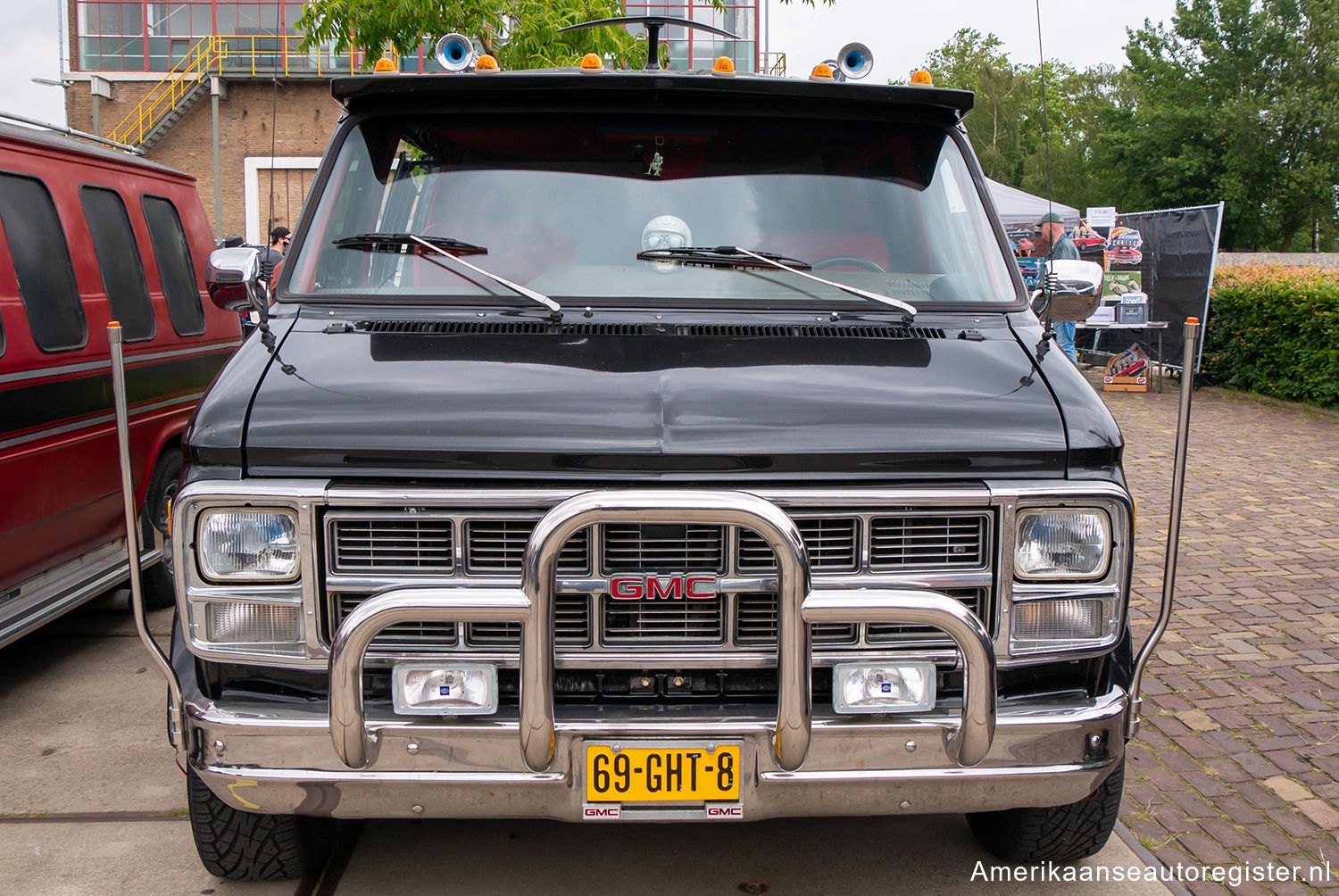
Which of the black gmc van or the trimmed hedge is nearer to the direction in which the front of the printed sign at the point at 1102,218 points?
the black gmc van

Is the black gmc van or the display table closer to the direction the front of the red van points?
the black gmc van

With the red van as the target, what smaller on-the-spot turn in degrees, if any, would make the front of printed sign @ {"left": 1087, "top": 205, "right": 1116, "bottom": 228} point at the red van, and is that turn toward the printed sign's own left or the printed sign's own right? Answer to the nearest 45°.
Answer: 0° — it already faces it

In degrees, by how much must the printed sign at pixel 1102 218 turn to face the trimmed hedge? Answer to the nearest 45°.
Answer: approximately 45° to its left

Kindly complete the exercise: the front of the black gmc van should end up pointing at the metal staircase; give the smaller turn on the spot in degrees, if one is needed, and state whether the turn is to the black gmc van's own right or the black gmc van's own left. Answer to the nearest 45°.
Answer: approximately 135° to the black gmc van's own right

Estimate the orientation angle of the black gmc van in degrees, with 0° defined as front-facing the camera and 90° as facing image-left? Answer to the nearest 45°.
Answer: approximately 0°

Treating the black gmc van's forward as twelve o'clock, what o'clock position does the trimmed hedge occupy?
The trimmed hedge is roughly at 7 o'clock from the black gmc van.

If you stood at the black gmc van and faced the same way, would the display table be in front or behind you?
behind

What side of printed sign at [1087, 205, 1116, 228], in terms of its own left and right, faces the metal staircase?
right

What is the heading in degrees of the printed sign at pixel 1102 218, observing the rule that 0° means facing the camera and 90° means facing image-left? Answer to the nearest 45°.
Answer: approximately 0°

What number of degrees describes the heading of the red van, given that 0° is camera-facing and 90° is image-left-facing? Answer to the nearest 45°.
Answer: approximately 45°

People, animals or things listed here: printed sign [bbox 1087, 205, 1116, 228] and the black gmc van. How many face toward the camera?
2

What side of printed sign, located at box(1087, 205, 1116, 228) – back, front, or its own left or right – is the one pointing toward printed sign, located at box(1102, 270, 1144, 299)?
front
